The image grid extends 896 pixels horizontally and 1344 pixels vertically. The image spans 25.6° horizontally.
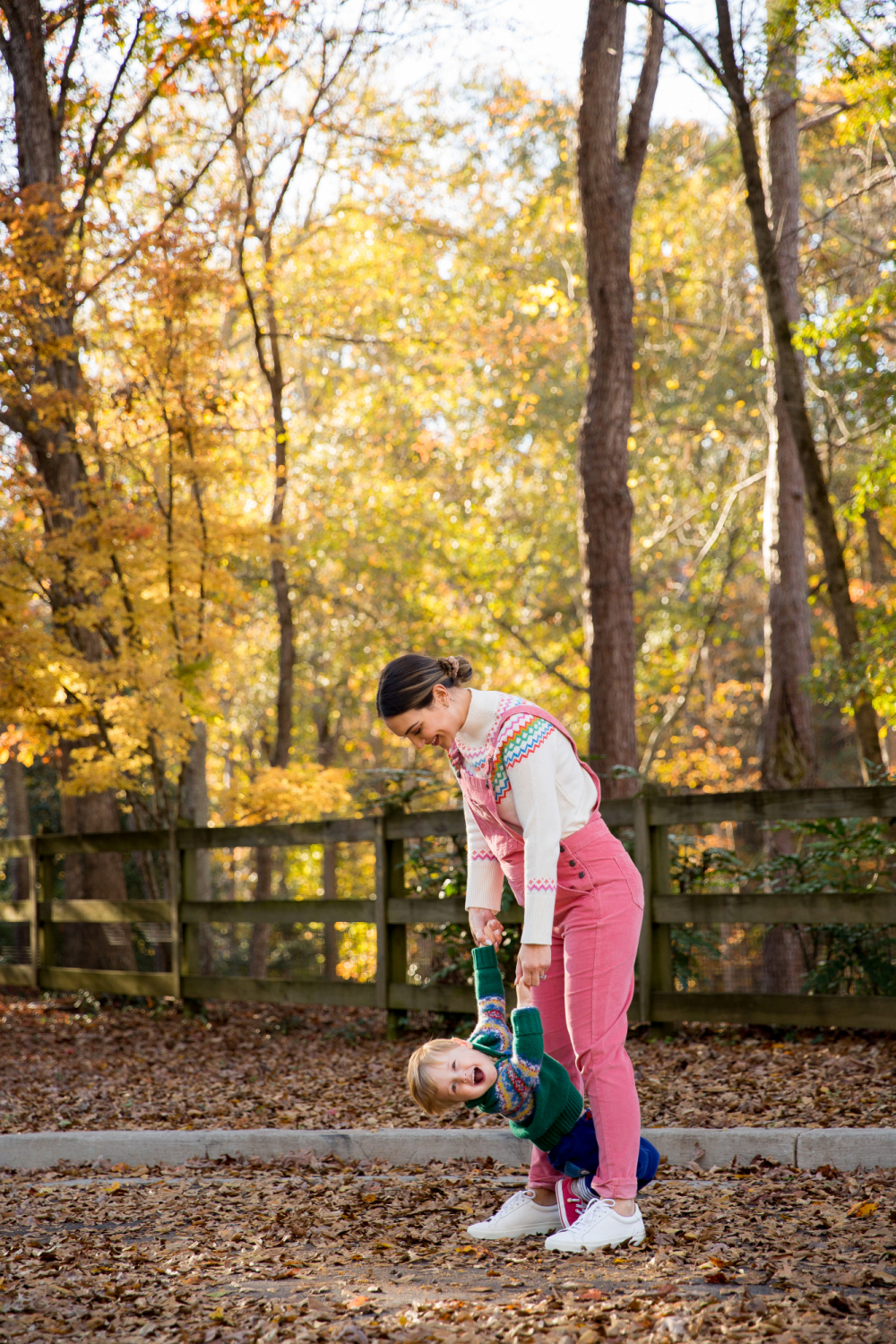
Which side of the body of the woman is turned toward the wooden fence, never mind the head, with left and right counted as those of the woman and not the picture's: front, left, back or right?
right

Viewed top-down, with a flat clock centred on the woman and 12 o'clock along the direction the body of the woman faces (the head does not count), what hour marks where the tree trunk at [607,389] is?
The tree trunk is roughly at 3 o'clock from the woman.

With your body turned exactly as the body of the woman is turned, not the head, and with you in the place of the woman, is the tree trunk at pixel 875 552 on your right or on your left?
on your right

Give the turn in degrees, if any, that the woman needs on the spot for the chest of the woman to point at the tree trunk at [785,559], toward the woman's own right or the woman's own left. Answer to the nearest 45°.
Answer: approximately 90° to the woman's own right

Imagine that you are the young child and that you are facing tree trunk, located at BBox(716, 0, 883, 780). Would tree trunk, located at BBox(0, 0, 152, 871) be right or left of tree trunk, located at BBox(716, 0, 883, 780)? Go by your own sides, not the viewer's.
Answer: left

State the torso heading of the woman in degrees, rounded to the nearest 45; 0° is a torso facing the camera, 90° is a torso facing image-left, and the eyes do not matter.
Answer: approximately 90°
